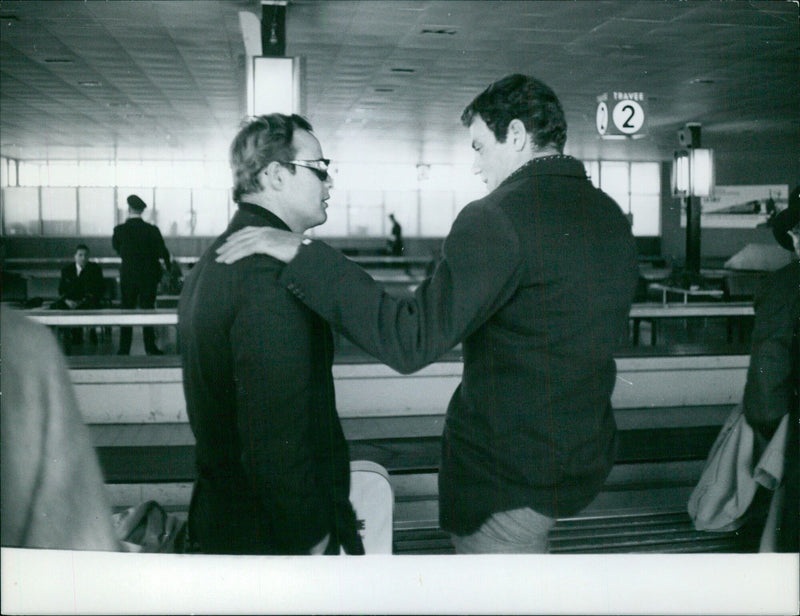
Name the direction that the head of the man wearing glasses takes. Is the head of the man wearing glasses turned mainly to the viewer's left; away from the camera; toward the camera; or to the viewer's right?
to the viewer's right

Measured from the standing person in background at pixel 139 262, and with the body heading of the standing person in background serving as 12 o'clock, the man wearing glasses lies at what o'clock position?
The man wearing glasses is roughly at 6 o'clock from the standing person in background.

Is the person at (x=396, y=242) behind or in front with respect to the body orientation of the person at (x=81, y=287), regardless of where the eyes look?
behind

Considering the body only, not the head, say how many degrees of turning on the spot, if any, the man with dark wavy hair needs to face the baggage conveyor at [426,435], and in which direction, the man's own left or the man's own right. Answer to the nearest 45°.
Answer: approximately 45° to the man's own right

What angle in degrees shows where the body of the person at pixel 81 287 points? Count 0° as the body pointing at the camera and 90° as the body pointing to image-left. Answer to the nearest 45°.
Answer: approximately 0°

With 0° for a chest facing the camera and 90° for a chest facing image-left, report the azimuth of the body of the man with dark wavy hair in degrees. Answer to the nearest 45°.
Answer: approximately 135°

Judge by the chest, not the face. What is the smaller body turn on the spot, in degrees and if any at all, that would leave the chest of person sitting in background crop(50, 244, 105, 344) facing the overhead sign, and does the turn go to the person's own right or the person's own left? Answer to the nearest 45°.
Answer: approximately 90° to the person's own left
